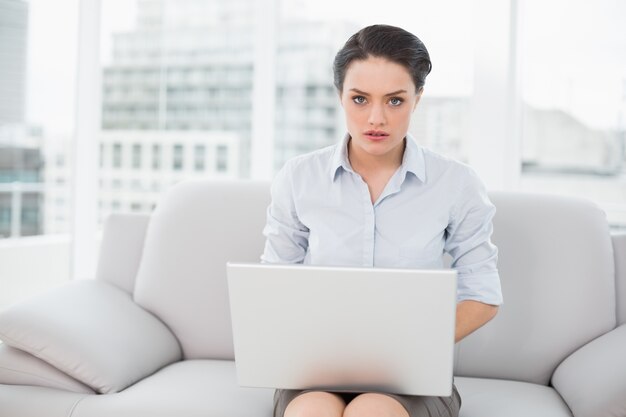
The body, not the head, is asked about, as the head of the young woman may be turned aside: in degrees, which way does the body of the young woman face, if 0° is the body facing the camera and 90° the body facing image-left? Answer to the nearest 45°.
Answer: approximately 0°
